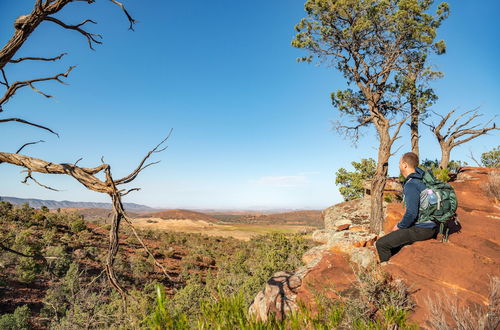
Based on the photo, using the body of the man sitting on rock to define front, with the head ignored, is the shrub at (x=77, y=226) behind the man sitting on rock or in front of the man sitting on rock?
in front

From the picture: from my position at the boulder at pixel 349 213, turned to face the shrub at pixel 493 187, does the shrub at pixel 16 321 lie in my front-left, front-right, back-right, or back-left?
back-right

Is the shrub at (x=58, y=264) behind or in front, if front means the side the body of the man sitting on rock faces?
in front

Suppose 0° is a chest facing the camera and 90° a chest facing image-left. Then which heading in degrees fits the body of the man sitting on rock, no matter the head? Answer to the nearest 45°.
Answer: approximately 90°

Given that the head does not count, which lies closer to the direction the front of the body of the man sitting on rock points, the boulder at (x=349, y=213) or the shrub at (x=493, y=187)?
the boulder

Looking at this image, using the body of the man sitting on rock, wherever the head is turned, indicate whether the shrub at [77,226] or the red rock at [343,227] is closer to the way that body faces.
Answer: the shrub

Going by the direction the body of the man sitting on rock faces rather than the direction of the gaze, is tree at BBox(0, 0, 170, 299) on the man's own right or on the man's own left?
on the man's own left

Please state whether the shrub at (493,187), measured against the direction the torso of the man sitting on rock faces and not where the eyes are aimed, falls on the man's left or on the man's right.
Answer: on the man's right
